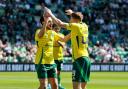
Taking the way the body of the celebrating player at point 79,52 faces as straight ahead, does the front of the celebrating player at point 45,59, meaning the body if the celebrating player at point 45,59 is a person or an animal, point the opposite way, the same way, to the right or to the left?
the opposite way

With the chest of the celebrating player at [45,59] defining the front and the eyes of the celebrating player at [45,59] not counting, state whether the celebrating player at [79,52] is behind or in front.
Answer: in front

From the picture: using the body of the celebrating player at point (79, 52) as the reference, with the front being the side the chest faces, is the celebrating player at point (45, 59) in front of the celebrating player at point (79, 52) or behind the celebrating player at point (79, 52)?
in front

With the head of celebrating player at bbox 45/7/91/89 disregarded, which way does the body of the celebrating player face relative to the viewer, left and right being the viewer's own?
facing away from the viewer and to the left of the viewer

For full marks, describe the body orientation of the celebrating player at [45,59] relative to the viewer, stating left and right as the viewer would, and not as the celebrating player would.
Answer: facing the viewer and to the right of the viewer
